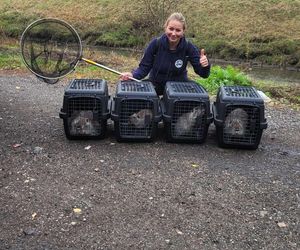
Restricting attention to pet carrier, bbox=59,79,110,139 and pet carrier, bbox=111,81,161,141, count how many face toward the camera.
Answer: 2

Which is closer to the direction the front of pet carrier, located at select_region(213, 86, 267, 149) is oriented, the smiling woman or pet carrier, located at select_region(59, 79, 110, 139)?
the pet carrier

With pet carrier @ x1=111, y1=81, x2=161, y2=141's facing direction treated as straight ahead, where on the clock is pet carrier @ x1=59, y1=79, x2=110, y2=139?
pet carrier @ x1=59, y1=79, x2=110, y2=139 is roughly at 3 o'clock from pet carrier @ x1=111, y1=81, x2=161, y2=141.

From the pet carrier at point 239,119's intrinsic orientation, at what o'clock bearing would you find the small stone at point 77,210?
The small stone is roughly at 1 o'clock from the pet carrier.

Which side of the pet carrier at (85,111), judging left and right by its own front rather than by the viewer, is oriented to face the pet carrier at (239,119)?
left

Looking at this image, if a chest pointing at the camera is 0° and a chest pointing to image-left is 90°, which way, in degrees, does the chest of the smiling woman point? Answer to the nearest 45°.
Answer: approximately 0°

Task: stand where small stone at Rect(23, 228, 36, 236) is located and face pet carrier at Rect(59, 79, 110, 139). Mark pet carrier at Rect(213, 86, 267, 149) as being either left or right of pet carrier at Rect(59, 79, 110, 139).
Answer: right

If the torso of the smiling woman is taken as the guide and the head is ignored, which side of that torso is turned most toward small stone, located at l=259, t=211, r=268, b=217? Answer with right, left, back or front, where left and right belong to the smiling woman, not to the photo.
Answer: front

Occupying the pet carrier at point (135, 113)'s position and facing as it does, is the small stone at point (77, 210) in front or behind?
in front

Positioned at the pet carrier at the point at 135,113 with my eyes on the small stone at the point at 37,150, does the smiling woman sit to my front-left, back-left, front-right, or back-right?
back-right

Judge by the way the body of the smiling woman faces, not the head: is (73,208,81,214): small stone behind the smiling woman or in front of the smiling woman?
in front

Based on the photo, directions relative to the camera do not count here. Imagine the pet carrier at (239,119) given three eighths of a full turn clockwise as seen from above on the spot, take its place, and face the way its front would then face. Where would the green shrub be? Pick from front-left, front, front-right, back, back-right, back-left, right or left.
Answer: front-right

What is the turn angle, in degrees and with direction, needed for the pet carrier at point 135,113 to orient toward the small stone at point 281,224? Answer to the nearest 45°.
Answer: approximately 45° to its left
